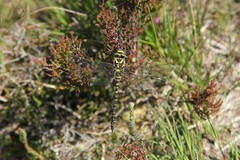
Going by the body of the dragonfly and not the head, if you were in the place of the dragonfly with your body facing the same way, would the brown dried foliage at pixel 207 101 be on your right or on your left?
on your right

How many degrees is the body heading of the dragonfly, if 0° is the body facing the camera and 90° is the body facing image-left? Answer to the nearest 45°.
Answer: approximately 180°
